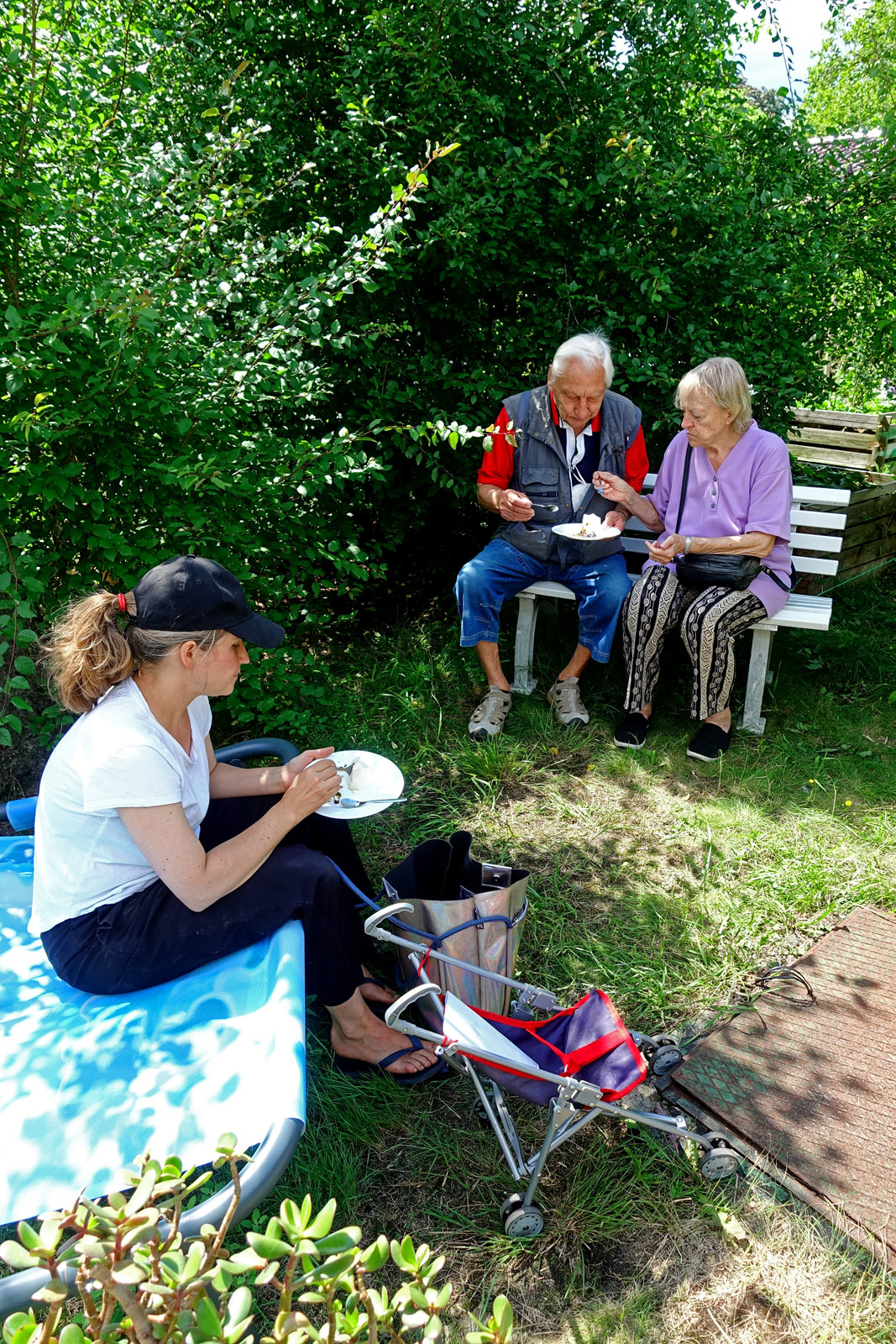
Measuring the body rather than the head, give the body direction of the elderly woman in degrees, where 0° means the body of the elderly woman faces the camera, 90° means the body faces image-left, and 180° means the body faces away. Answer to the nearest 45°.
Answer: approximately 45°

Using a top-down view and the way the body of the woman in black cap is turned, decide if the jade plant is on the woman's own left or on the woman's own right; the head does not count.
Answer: on the woman's own right

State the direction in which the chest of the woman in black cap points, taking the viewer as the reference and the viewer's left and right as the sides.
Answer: facing to the right of the viewer

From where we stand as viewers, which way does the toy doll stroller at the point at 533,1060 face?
facing to the right of the viewer

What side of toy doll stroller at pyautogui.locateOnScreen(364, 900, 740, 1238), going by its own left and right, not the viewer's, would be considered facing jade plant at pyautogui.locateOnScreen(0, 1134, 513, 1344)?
right

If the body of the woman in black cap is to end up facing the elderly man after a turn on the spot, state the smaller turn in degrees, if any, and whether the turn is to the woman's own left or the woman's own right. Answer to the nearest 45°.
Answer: approximately 45° to the woman's own left

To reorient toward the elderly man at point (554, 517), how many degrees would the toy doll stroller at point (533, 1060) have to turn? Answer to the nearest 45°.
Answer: approximately 90° to its left

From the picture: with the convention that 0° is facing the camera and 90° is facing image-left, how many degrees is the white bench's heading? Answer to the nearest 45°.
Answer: approximately 0°

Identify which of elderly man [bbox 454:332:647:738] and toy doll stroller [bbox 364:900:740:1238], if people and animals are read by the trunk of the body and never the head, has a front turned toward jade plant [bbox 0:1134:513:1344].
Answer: the elderly man

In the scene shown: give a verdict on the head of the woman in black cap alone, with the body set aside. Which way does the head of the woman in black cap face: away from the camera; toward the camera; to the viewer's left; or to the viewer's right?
to the viewer's right
